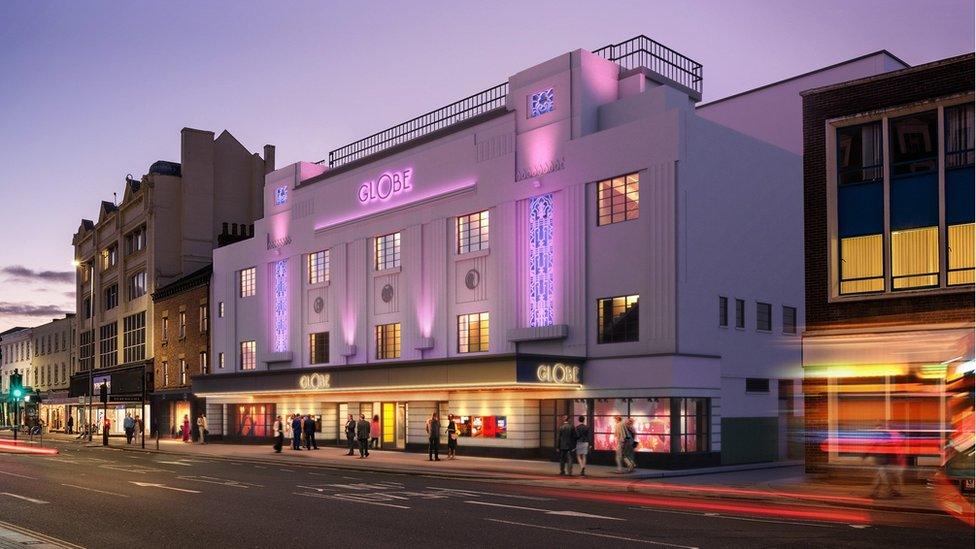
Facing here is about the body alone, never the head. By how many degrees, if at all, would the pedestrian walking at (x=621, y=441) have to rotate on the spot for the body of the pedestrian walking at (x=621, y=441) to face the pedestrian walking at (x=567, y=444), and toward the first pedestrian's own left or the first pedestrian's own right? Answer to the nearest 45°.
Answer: approximately 45° to the first pedestrian's own left

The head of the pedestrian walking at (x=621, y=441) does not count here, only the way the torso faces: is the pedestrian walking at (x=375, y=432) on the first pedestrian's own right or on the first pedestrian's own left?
on the first pedestrian's own right

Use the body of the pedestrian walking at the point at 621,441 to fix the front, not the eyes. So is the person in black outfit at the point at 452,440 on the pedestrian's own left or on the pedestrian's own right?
on the pedestrian's own right

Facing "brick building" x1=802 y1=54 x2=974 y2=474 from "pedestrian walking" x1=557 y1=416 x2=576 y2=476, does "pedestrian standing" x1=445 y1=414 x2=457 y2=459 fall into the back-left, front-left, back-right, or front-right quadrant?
back-left

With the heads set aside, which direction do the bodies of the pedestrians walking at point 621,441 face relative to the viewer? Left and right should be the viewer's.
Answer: facing to the left of the viewer
